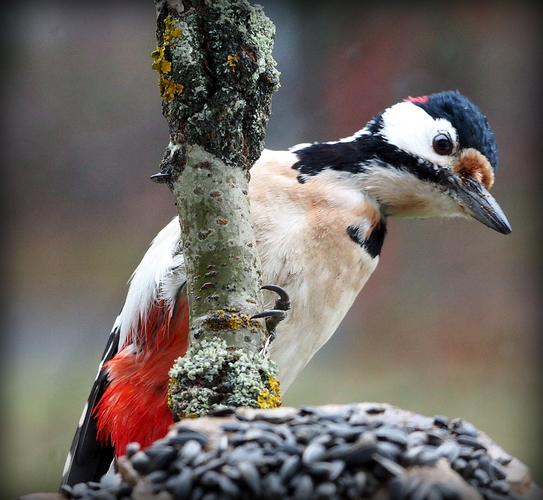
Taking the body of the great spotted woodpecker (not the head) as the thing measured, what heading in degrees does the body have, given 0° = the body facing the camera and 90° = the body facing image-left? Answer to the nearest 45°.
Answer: approximately 270°

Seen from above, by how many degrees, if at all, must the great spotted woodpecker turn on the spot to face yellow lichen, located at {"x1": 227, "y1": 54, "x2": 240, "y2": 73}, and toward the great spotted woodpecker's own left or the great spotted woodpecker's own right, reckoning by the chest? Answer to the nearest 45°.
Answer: approximately 90° to the great spotted woodpecker's own right
